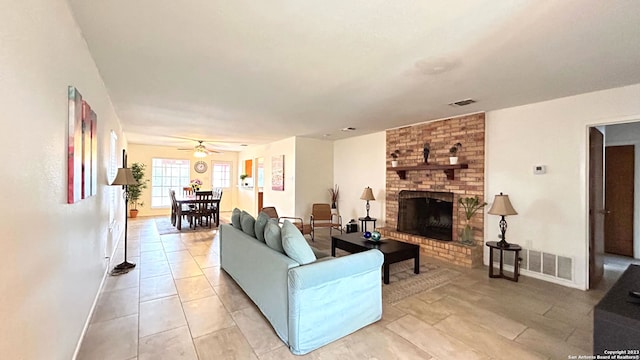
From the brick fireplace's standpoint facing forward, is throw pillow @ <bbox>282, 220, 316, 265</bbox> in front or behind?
in front

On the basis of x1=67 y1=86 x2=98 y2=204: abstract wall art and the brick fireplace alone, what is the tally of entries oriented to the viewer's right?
1

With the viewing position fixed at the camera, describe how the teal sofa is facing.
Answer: facing away from the viewer and to the right of the viewer

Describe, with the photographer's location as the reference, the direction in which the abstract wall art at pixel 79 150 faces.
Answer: facing to the right of the viewer

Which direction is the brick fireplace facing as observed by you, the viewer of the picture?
facing the viewer and to the left of the viewer

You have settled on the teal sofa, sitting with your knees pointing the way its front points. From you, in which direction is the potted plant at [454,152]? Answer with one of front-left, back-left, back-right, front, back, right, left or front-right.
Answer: front

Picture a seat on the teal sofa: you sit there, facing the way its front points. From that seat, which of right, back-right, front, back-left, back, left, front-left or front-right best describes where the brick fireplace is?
front

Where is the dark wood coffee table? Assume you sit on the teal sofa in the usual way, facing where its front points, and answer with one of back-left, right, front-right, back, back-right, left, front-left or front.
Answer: front
